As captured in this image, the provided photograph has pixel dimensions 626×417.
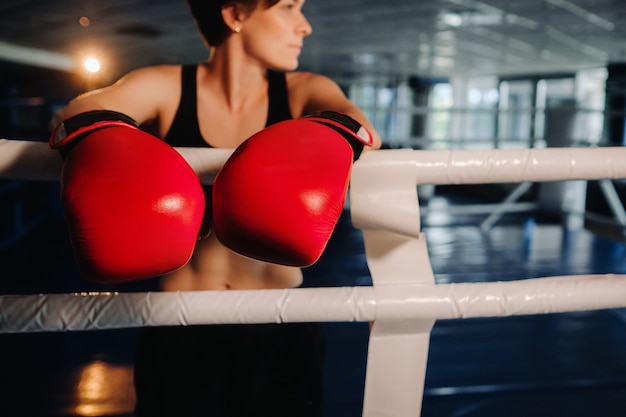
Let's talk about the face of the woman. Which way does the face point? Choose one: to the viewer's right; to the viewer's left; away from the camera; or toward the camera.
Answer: to the viewer's right

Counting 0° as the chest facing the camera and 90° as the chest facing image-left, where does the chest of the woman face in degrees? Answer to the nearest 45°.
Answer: approximately 0°
